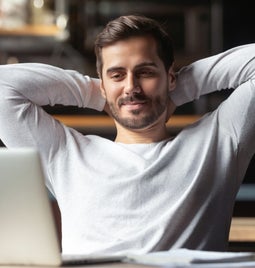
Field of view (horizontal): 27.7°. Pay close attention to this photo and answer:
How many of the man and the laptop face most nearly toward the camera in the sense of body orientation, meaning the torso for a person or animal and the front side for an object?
1

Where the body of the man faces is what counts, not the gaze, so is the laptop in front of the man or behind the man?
in front

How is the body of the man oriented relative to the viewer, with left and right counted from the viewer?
facing the viewer

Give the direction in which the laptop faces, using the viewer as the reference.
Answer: facing away from the viewer and to the right of the viewer

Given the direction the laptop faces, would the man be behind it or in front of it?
in front
